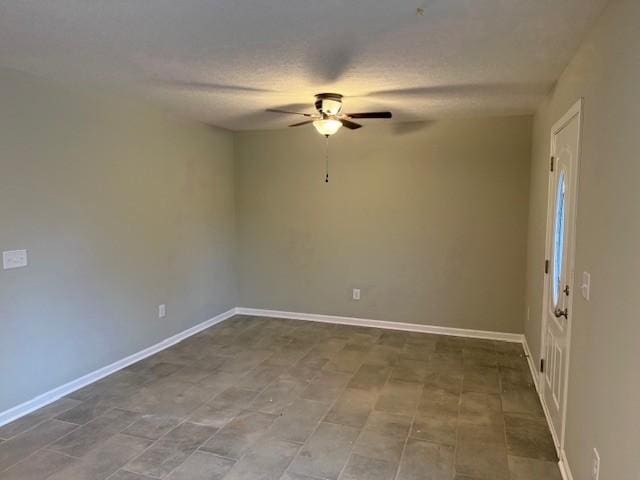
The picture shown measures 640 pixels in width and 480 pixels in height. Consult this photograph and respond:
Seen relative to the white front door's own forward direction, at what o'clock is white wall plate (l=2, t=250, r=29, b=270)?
The white wall plate is roughly at 11 o'clock from the white front door.

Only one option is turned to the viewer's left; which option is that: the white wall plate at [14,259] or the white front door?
the white front door

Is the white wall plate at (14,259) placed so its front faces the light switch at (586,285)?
yes

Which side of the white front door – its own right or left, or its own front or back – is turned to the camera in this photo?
left

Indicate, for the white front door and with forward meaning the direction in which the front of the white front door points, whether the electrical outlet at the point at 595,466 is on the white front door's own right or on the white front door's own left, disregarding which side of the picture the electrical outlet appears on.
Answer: on the white front door's own left

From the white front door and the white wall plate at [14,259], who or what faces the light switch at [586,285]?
the white wall plate at [14,259]

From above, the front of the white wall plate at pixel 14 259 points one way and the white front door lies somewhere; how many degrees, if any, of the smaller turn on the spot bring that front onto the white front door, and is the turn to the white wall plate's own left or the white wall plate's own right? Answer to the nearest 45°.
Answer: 0° — it already faces it

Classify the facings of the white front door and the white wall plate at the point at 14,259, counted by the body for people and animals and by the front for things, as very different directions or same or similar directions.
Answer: very different directions

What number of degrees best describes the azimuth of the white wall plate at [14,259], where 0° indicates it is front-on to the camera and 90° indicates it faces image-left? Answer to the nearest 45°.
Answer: approximately 315°

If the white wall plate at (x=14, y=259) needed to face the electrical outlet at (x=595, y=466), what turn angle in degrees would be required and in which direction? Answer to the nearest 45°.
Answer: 0° — it already faces it

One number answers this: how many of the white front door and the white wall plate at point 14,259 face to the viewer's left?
1

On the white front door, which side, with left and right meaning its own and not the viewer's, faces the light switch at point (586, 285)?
left
